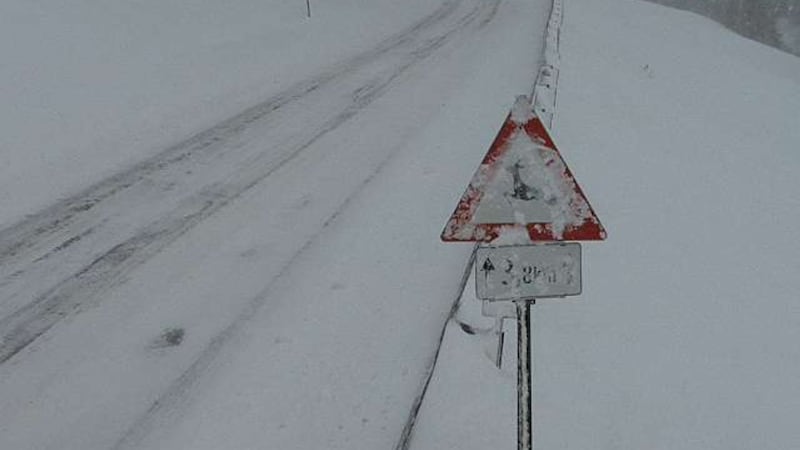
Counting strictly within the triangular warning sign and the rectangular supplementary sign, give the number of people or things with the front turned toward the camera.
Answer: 2

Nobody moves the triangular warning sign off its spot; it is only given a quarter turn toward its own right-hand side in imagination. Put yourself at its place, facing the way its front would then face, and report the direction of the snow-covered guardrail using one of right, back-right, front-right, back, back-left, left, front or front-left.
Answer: right

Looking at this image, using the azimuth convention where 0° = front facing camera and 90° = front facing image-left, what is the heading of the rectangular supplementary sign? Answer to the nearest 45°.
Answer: approximately 0°

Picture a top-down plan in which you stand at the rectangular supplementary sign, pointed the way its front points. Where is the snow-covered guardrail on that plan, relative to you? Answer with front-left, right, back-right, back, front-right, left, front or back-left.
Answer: back

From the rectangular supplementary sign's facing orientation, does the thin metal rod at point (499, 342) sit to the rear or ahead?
to the rear
